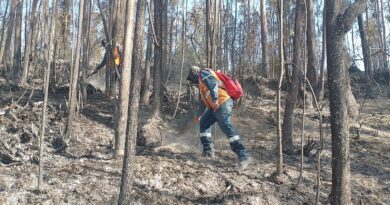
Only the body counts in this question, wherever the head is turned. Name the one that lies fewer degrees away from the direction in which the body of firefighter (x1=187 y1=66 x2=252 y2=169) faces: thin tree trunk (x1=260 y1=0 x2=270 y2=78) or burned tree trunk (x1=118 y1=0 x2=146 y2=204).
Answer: the burned tree trunk

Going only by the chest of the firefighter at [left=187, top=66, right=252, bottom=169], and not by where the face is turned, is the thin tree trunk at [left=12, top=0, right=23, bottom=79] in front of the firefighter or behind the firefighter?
in front

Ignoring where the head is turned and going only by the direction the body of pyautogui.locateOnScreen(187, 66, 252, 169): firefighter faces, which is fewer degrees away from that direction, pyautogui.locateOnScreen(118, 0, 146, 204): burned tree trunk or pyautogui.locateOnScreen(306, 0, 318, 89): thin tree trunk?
the burned tree trunk

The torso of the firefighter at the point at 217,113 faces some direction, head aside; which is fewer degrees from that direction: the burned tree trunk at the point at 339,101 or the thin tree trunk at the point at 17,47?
the thin tree trunk

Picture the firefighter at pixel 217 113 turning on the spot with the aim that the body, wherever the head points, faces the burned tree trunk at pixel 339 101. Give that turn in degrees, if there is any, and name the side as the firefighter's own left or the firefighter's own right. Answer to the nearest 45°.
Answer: approximately 135° to the firefighter's own left

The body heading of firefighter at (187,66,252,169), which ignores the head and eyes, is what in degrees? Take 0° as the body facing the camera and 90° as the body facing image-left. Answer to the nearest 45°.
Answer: approximately 90°

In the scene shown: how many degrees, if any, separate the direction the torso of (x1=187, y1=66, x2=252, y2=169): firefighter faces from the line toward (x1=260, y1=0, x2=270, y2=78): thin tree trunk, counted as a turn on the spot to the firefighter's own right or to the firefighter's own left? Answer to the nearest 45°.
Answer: approximately 90° to the firefighter's own right

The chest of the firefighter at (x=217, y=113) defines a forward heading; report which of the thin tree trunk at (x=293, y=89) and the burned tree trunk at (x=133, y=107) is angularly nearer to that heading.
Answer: the burned tree trunk

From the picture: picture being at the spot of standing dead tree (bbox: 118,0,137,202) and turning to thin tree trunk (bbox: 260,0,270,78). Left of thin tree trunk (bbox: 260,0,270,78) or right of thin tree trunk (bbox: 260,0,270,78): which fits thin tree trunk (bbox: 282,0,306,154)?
right

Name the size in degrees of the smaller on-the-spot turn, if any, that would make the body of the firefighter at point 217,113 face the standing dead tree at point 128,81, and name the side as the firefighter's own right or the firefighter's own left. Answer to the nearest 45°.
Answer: approximately 45° to the firefighter's own left

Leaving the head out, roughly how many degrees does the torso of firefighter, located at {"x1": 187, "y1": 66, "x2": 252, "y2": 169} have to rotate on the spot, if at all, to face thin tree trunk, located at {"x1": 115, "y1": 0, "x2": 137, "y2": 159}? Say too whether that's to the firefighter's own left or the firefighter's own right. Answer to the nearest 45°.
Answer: approximately 45° to the firefighter's own left

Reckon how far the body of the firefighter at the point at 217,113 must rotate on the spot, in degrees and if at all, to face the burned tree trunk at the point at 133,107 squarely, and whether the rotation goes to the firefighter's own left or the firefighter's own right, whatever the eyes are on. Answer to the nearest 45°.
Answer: approximately 45° to the firefighter's own left
